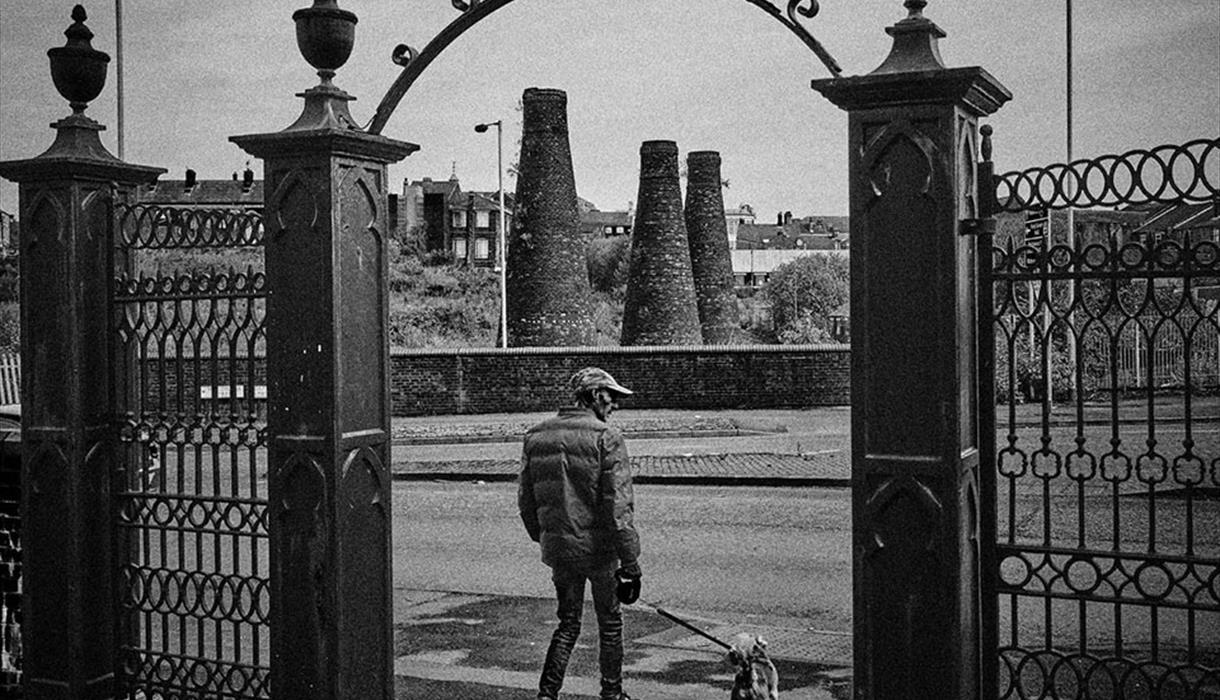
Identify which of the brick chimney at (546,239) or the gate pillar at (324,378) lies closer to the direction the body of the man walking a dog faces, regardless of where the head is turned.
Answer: the brick chimney

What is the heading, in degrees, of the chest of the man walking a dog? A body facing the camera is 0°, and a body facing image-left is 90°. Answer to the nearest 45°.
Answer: approximately 225°

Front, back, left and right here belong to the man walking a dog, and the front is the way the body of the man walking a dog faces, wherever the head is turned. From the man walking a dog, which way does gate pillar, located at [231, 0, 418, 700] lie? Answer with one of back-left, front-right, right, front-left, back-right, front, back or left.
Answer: back

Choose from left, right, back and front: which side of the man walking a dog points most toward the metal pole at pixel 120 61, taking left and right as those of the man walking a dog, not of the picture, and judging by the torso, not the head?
left

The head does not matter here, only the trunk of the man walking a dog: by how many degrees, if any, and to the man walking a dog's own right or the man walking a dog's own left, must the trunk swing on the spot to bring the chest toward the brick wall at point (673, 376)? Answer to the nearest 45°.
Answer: approximately 45° to the man walking a dog's own left

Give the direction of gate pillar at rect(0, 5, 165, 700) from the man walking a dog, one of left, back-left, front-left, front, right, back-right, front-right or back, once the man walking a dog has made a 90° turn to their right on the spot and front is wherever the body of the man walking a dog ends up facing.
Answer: back-right

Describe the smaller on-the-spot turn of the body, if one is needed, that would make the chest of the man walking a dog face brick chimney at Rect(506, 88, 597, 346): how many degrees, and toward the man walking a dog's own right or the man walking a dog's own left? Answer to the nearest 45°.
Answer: approximately 45° to the man walking a dog's own left

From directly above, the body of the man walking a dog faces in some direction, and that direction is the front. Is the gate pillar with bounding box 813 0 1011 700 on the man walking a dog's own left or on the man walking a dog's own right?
on the man walking a dog's own right

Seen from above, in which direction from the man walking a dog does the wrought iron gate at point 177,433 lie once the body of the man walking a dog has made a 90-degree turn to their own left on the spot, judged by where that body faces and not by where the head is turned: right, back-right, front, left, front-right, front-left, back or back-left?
front-left

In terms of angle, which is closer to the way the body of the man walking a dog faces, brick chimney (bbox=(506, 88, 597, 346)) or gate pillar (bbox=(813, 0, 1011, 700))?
the brick chimney

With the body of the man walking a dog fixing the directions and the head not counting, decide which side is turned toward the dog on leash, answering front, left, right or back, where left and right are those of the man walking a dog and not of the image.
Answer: right
